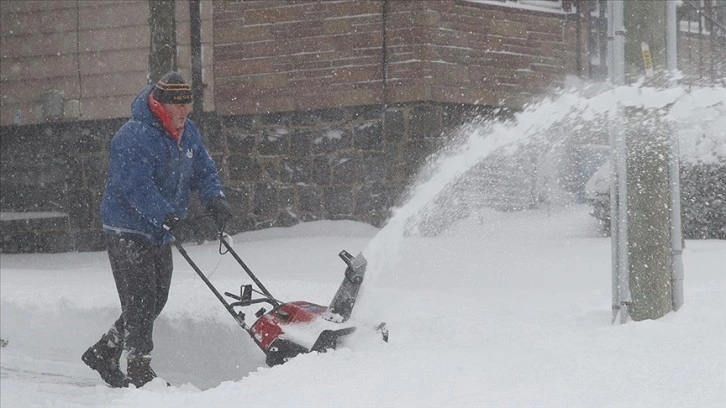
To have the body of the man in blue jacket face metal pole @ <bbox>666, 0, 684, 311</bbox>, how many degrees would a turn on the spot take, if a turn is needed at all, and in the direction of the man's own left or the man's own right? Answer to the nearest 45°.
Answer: approximately 45° to the man's own left

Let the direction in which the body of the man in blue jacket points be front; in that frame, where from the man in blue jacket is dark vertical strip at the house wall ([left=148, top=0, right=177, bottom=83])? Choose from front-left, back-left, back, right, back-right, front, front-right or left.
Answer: back-left

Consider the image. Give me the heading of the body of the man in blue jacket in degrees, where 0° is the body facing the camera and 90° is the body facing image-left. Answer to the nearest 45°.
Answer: approximately 315°

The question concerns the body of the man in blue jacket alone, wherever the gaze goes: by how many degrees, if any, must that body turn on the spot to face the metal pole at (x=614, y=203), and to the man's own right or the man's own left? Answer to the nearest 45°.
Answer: approximately 45° to the man's own left

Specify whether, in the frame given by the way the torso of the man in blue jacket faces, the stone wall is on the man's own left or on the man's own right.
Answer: on the man's own left
